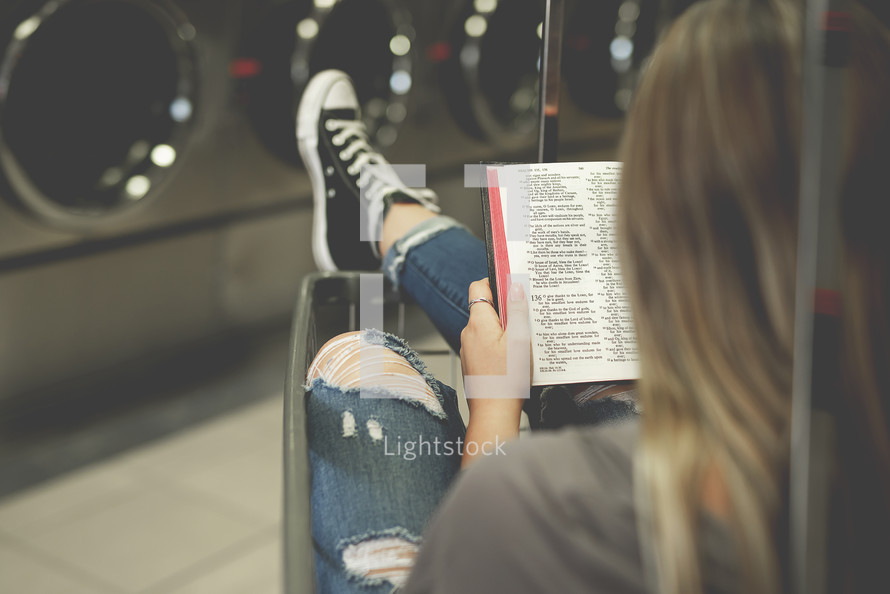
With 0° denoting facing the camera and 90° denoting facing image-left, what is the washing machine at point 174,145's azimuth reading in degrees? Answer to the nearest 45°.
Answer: approximately 315°
